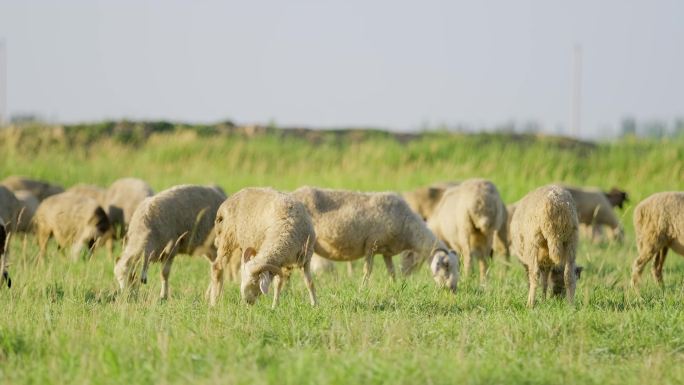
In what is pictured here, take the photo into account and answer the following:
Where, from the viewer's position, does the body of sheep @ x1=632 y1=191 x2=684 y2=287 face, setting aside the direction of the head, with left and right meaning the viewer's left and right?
facing to the right of the viewer

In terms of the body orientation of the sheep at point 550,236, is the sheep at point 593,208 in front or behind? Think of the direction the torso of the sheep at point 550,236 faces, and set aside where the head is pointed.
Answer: in front

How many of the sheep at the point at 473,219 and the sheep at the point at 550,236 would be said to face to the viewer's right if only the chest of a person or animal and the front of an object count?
0

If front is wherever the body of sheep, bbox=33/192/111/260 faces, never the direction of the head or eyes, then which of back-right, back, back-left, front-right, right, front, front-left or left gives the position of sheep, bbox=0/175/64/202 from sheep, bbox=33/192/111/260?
left

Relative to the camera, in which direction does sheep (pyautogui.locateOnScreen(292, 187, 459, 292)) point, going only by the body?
to the viewer's right

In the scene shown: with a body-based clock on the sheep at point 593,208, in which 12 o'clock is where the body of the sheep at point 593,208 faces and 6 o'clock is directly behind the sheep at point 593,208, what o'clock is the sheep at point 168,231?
the sheep at point 168,231 is roughly at 4 o'clock from the sheep at point 593,208.

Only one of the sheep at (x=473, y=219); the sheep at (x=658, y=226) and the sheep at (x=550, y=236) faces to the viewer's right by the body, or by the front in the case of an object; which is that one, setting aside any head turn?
the sheep at (x=658, y=226)

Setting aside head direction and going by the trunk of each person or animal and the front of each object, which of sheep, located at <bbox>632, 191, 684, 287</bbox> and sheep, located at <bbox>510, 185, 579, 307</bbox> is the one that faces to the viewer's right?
sheep, located at <bbox>632, 191, 684, 287</bbox>

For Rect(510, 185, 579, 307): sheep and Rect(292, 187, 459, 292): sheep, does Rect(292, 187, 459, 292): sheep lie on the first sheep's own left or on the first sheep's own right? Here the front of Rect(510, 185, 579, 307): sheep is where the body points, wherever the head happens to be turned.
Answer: on the first sheep's own left

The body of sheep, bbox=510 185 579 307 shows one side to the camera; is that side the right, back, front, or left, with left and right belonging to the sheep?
back

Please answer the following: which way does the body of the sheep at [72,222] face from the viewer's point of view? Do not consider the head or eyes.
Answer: to the viewer's right

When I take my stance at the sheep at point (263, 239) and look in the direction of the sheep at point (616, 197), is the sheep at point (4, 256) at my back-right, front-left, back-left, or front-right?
back-left
